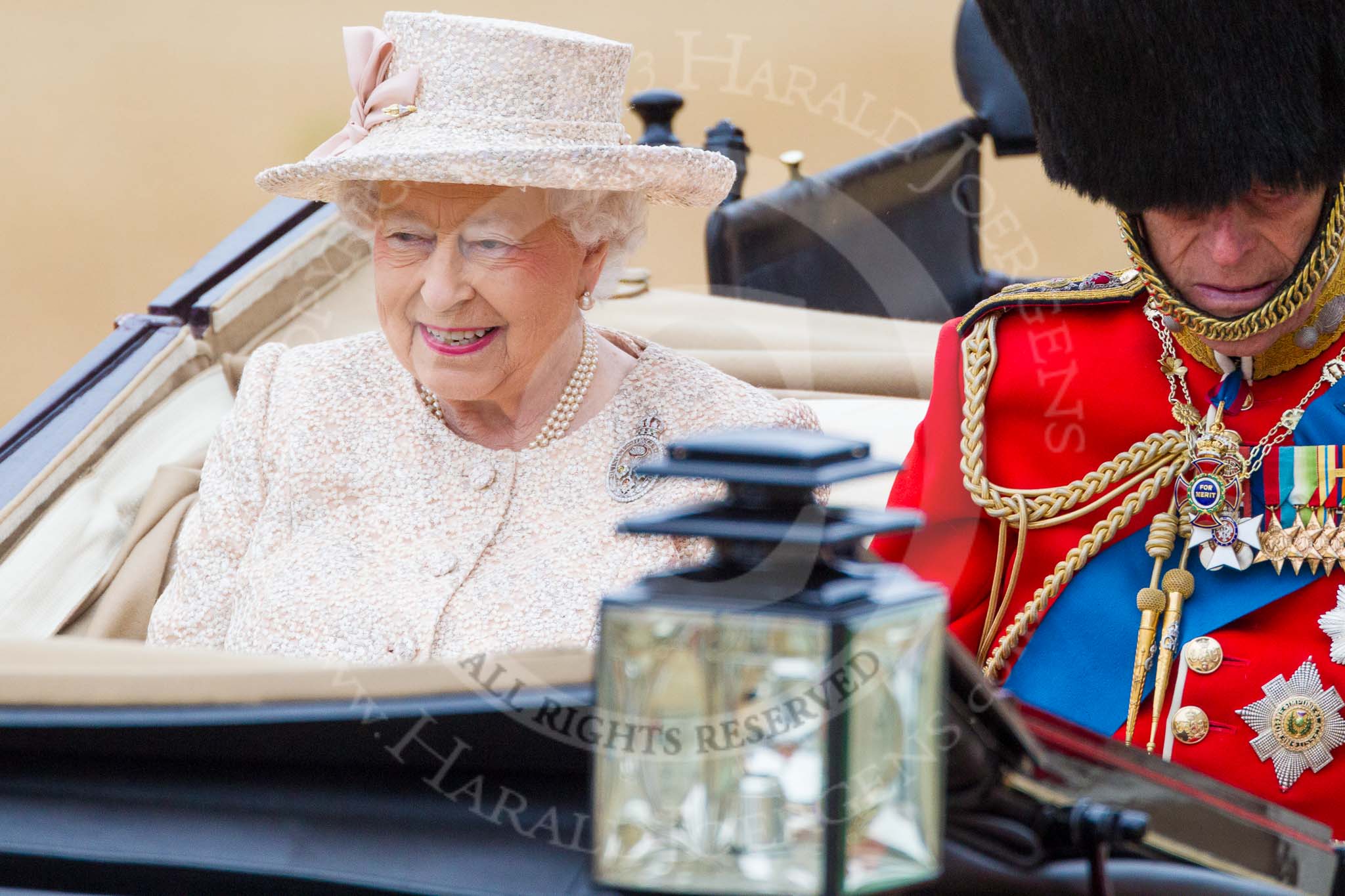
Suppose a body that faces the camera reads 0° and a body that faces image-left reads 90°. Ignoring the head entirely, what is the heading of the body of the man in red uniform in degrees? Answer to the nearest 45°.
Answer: approximately 0°

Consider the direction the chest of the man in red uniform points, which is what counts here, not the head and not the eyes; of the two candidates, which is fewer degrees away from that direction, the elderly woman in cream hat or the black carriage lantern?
the black carriage lantern

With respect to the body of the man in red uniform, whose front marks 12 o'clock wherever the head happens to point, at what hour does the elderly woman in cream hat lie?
The elderly woman in cream hat is roughly at 3 o'clock from the man in red uniform.

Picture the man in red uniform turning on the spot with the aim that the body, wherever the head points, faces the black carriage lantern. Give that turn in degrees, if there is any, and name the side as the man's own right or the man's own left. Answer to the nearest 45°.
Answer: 0° — they already face it
